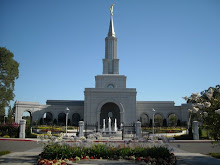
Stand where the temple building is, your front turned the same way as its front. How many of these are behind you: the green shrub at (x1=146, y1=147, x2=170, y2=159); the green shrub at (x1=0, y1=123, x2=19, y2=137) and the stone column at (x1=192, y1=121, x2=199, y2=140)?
0

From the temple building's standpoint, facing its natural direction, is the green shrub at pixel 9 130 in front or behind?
in front

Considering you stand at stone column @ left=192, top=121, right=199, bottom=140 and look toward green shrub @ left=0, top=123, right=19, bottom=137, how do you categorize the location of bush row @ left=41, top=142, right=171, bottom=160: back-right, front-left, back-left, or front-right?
front-left

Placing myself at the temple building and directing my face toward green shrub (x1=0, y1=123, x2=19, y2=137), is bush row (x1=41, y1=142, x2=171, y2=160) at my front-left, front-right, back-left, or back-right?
front-left

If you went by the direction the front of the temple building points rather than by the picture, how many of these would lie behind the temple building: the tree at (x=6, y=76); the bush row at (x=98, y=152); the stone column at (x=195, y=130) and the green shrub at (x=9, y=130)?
0

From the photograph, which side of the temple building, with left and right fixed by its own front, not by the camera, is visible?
front

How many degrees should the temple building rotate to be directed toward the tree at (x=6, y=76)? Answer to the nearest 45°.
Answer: approximately 45° to its right

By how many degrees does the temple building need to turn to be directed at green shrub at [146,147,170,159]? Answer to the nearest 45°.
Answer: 0° — it already faces it

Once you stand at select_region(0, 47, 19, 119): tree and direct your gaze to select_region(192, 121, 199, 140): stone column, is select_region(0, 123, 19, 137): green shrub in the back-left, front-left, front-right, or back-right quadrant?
front-right

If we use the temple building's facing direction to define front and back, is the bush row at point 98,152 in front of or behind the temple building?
in front

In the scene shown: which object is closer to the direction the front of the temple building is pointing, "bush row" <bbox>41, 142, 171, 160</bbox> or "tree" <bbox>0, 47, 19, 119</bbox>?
the bush row

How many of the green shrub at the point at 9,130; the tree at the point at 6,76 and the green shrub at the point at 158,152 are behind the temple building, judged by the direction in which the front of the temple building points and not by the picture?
0

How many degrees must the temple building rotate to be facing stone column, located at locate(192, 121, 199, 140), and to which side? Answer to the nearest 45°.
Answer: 0° — it already faces it
